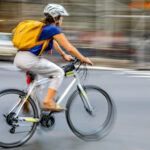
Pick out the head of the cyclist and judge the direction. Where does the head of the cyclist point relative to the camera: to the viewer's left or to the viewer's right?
to the viewer's right

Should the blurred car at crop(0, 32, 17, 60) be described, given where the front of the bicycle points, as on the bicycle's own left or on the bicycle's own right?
on the bicycle's own left

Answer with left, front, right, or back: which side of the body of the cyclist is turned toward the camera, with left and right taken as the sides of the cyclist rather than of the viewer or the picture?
right

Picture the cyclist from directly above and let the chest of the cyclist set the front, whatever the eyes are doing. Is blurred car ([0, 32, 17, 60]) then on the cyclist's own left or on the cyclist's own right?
on the cyclist's own left

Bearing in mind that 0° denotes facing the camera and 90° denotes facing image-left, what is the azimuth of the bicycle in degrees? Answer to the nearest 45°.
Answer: approximately 270°
